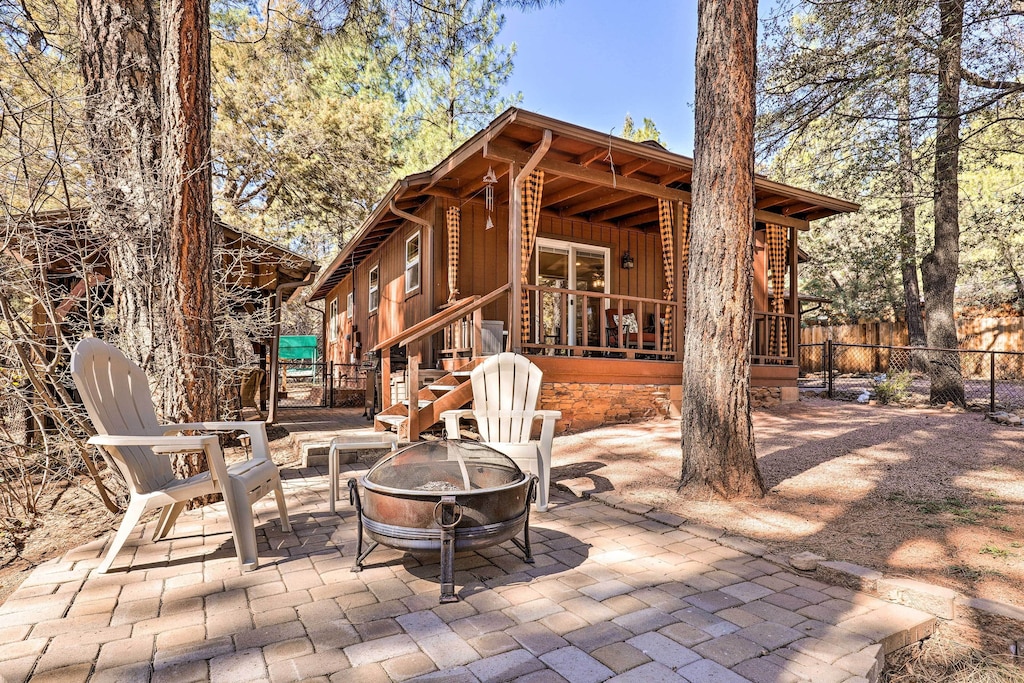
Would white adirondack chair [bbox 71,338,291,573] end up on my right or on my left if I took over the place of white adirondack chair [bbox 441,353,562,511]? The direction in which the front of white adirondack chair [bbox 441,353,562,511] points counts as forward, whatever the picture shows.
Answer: on my right

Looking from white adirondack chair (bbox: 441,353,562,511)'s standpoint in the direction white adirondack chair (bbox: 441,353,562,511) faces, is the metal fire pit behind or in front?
in front

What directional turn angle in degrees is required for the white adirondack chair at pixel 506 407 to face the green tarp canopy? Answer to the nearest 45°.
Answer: approximately 135° to its right

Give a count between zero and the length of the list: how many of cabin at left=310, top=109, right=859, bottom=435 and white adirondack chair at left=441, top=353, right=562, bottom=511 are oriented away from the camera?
0

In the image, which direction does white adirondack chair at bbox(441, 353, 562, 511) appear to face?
toward the camera

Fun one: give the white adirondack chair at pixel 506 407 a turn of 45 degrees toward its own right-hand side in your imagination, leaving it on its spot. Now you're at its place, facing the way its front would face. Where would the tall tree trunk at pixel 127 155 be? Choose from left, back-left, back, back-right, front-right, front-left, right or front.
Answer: front-right

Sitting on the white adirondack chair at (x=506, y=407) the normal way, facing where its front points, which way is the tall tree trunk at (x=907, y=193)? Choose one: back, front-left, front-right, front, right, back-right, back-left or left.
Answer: back-left

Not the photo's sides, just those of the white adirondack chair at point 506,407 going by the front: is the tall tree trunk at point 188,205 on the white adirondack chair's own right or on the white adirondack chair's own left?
on the white adirondack chair's own right

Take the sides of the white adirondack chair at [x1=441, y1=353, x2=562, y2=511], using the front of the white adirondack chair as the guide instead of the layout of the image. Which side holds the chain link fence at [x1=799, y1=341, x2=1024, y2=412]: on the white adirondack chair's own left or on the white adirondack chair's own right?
on the white adirondack chair's own left

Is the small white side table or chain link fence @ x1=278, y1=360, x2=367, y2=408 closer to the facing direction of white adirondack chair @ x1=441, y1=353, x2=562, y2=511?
the small white side table

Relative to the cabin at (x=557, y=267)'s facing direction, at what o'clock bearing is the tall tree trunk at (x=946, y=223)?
The tall tree trunk is roughly at 10 o'clock from the cabin.

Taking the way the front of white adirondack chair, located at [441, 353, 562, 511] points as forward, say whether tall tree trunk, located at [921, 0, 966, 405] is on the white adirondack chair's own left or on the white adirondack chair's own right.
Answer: on the white adirondack chair's own left

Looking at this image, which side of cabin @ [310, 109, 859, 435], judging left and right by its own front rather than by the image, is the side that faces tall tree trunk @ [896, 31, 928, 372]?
left
